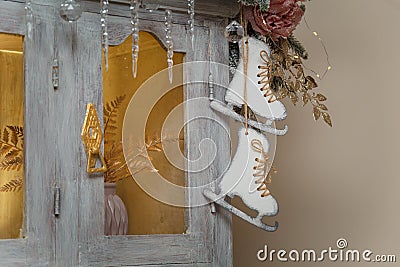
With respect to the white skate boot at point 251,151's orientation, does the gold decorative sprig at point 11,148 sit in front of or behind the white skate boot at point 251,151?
behind

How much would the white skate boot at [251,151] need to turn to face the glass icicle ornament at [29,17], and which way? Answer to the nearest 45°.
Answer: approximately 135° to its right

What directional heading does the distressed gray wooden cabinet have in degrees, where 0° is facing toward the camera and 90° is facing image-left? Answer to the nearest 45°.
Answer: approximately 0°

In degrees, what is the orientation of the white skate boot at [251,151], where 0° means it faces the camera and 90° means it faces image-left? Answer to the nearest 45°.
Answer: approximately 270°
